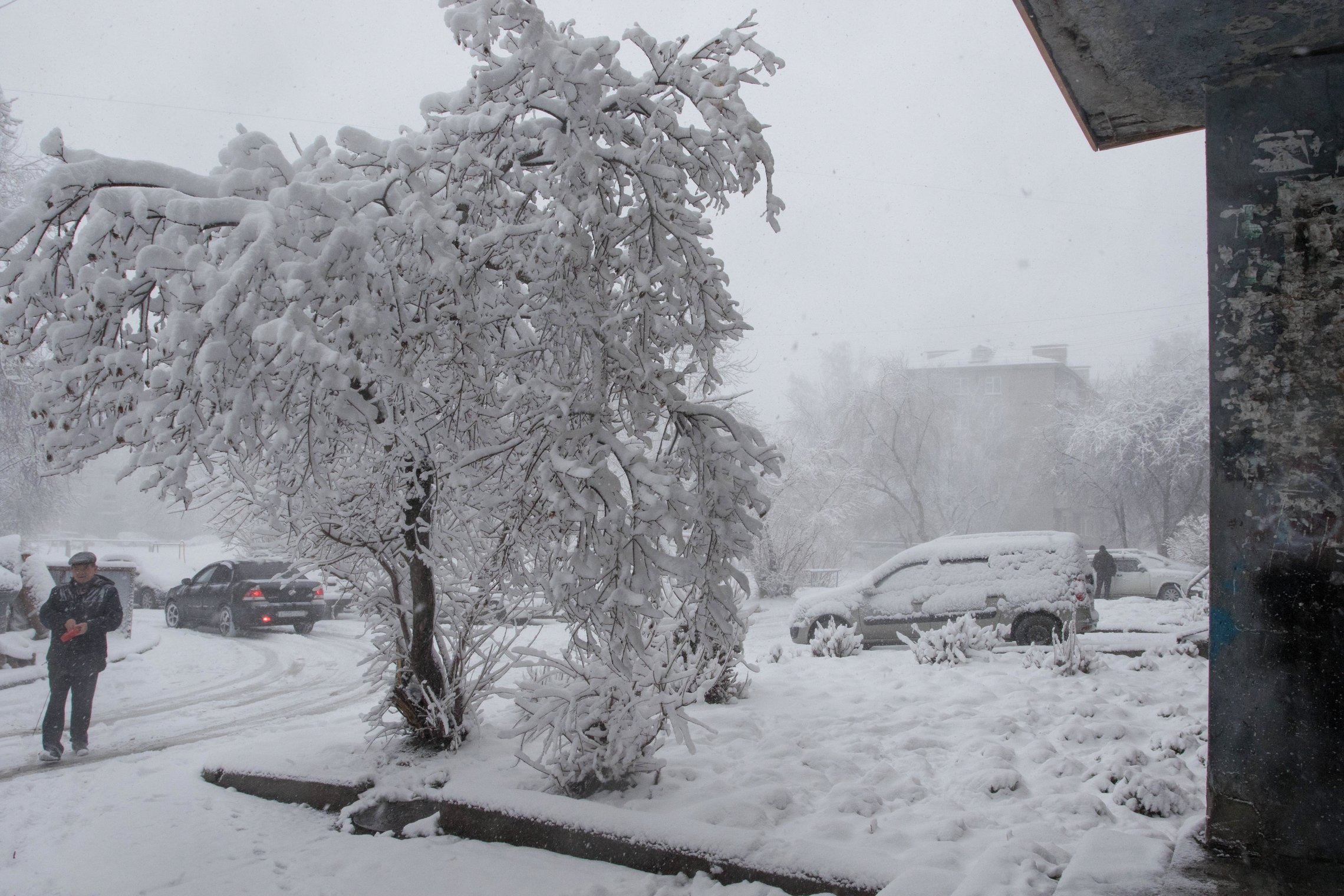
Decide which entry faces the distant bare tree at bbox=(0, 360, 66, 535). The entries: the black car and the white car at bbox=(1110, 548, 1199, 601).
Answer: the black car

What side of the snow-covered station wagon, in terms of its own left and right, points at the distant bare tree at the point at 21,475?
front

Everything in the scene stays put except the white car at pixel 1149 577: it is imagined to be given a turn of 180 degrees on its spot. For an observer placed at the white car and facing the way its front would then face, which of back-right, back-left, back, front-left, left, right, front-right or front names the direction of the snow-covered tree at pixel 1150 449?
right

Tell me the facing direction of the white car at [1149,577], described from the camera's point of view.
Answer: facing to the right of the viewer

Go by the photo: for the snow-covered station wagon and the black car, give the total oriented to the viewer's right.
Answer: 0

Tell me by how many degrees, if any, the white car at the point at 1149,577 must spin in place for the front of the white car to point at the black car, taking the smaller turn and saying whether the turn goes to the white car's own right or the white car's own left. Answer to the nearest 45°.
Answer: approximately 135° to the white car's own right

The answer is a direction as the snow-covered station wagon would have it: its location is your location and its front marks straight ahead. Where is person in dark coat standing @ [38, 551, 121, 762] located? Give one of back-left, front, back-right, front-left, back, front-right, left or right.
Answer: front-left

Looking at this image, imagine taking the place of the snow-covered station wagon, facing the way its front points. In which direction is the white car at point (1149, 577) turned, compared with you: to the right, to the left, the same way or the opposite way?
the opposite way

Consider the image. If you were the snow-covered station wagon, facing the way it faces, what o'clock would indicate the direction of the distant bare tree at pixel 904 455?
The distant bare tree is roughly at 3 o'clock from the snow-covered station wagon.

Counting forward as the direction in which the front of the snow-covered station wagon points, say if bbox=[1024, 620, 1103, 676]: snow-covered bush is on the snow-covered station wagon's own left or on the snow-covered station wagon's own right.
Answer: on the snow-covered station wagon's own left

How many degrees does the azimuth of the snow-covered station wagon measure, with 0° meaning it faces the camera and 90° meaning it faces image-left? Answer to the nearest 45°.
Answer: approximately 90°

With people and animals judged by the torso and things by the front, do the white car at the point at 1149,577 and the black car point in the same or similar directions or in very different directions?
very different directions
